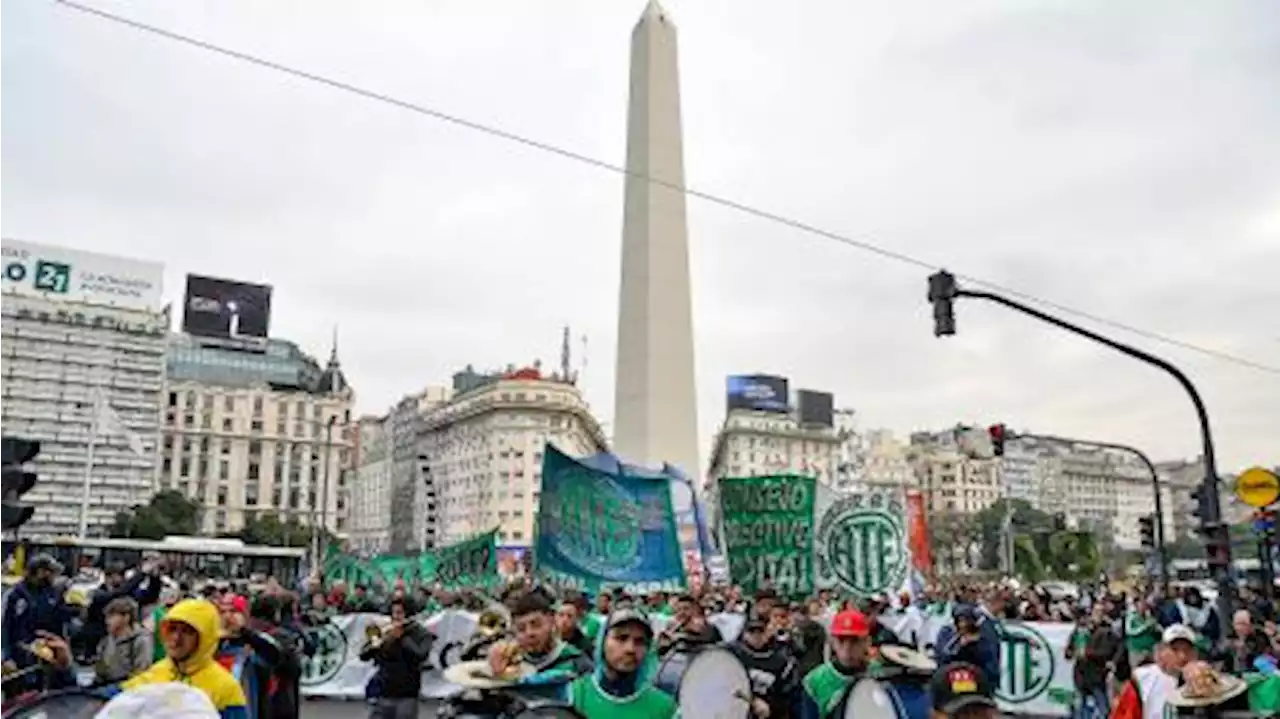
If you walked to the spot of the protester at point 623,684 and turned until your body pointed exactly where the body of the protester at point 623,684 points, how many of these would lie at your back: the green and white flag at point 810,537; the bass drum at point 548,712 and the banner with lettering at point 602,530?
2

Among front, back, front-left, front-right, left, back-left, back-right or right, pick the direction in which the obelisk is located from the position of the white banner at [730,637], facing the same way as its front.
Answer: back

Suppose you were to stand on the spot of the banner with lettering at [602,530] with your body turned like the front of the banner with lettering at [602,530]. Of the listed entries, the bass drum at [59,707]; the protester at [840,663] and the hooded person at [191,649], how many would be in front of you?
3

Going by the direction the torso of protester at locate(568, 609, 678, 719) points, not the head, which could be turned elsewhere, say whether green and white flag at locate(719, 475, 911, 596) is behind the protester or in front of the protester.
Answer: behind

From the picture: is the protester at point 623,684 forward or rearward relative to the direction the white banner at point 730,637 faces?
forward

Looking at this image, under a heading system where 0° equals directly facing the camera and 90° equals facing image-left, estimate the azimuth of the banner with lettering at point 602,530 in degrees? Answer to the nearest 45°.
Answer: approximately 0°

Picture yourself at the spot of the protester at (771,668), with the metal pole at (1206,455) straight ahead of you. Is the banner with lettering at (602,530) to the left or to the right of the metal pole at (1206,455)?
left
